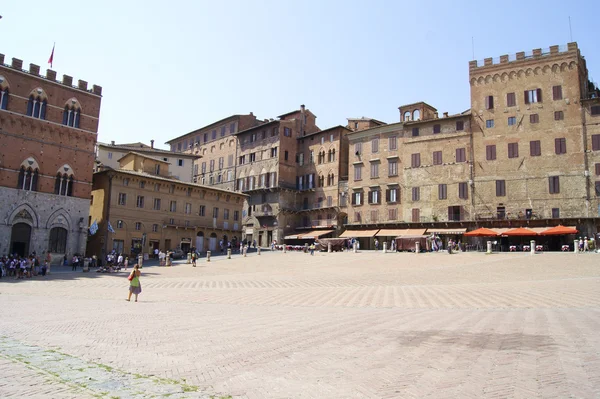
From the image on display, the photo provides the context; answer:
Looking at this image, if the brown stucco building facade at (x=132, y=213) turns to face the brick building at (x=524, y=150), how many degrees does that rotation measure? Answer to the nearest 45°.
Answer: approximately 45° to its left

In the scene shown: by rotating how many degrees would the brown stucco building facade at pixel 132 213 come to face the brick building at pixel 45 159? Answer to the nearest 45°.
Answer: approximately 90° to its right

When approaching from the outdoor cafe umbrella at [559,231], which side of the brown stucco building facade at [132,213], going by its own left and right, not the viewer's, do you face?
front

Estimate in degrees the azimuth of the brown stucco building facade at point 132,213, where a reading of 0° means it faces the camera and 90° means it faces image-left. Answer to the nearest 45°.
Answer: approximately 315°

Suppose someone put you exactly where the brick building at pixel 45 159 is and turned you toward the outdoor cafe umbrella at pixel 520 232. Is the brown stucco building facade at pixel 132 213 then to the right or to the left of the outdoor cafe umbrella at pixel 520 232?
left

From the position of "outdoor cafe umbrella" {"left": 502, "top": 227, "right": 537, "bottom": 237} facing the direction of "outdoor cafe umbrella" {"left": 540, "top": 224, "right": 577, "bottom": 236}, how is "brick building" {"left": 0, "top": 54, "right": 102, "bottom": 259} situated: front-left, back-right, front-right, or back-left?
back-right

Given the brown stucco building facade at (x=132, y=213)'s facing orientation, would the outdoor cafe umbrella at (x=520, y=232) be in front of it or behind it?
in front
